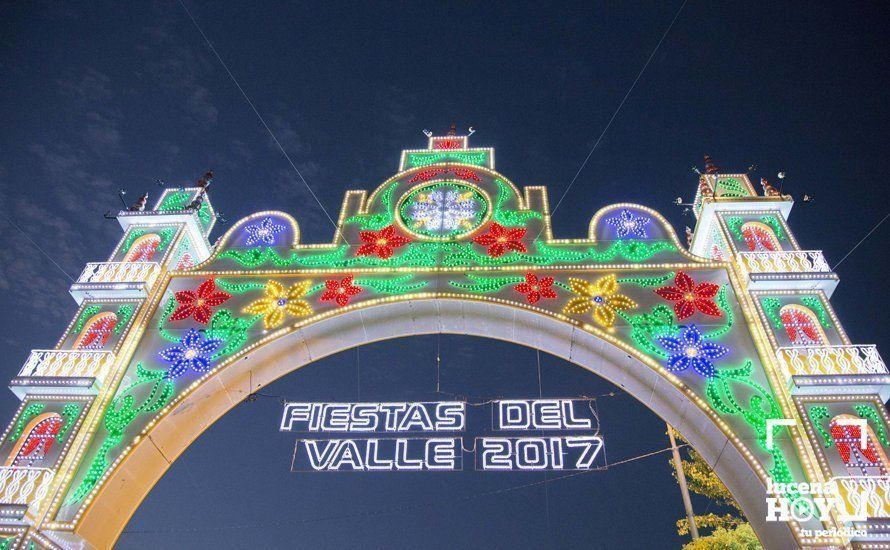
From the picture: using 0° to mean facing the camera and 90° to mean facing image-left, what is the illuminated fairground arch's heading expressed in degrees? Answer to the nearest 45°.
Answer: approximately 0°

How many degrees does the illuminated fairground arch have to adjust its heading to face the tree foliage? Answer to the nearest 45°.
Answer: approximately 135° to its left
